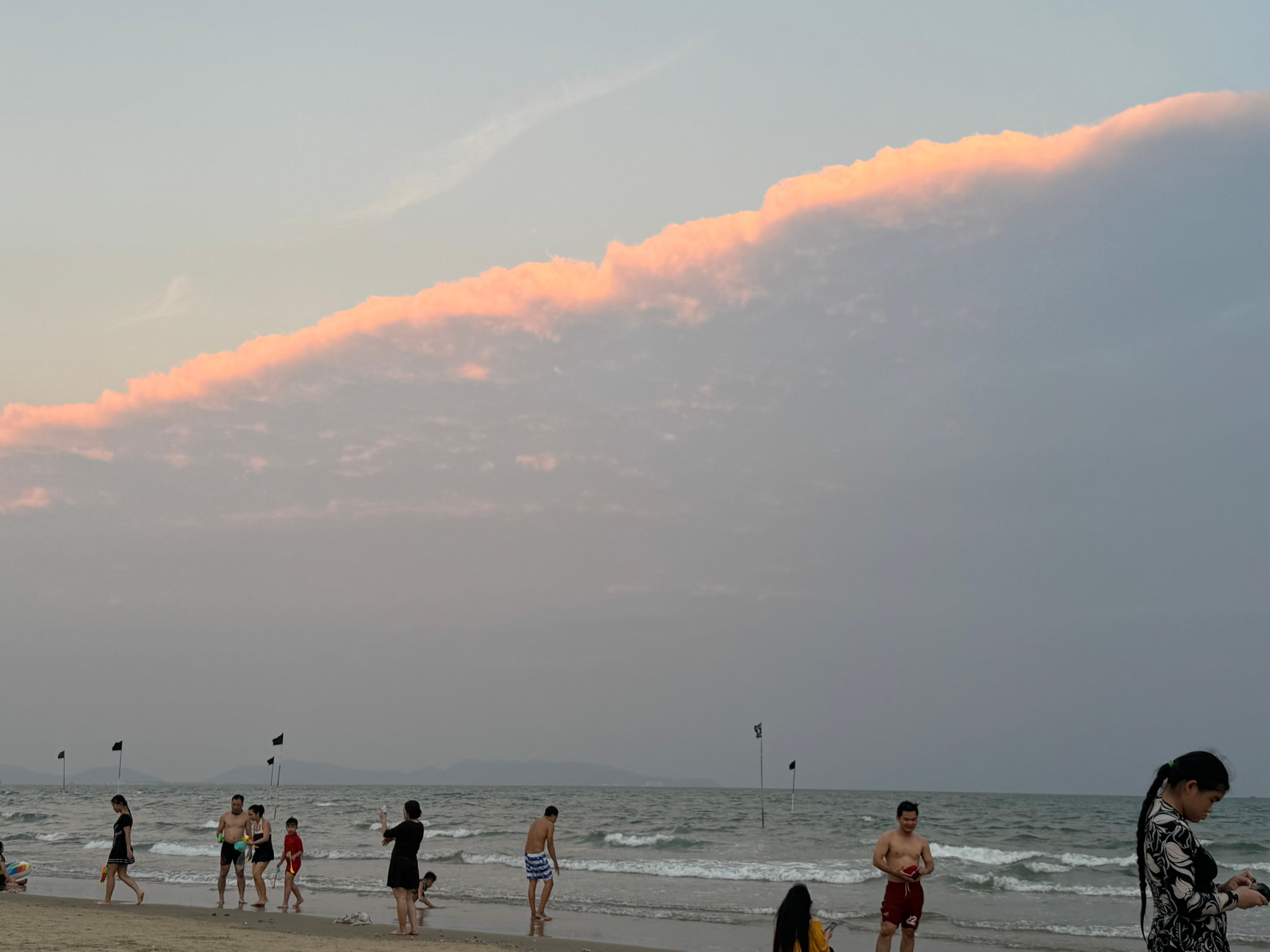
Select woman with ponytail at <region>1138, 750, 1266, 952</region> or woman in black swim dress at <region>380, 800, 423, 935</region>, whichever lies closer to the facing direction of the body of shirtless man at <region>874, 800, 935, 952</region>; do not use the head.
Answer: the woman with ponytail

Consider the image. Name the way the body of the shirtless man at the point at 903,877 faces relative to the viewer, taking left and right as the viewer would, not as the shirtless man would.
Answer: facing the viewer

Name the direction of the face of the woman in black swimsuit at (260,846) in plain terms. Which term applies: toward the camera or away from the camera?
toward the camera

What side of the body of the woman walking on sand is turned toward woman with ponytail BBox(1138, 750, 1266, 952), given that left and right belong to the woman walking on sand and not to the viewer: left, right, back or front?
left

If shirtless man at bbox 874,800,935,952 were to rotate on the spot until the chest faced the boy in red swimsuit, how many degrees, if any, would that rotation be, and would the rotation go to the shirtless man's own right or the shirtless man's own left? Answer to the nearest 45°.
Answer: approximately 135° to the shirtless man's own right

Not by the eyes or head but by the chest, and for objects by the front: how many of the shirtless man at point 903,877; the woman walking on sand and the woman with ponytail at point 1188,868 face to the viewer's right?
1

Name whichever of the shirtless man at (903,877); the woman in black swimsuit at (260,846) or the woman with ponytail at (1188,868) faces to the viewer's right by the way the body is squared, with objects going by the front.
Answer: the woman with ponytail

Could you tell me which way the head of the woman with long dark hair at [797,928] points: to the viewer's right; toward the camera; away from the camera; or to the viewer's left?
away from the camera

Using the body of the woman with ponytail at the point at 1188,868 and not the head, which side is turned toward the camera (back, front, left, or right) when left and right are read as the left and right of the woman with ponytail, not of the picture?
right

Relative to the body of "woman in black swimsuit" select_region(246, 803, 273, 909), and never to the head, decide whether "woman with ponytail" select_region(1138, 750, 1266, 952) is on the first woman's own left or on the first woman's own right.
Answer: on the first woman's own left
